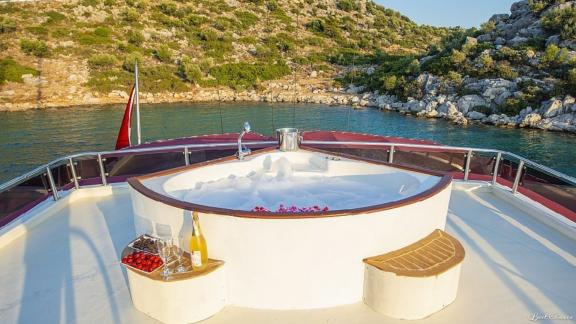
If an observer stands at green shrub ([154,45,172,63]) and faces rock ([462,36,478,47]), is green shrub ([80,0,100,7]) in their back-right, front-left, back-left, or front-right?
back-left

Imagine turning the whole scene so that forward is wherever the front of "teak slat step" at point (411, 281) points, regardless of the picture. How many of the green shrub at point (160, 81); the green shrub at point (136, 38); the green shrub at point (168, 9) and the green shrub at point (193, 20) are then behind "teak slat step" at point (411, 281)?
4

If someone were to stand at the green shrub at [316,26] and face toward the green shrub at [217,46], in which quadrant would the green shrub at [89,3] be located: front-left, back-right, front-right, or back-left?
front-right

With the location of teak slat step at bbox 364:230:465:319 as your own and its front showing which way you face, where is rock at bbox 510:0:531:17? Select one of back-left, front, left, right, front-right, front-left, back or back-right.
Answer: back-left

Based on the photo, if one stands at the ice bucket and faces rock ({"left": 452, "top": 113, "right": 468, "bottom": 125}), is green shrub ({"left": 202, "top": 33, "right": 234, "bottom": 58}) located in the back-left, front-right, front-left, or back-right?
front-left

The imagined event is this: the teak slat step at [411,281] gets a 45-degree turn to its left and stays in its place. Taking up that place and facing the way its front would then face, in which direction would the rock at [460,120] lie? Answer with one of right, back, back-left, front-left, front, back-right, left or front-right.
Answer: left

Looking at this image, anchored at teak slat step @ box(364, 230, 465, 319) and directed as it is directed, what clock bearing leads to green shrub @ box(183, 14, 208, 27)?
The green shrub is roughly at 6 o'clock from the teak slat step.

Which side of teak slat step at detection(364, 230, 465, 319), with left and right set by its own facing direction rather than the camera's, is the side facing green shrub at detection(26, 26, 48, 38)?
back

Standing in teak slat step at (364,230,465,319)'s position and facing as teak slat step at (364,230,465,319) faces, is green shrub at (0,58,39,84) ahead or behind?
behind

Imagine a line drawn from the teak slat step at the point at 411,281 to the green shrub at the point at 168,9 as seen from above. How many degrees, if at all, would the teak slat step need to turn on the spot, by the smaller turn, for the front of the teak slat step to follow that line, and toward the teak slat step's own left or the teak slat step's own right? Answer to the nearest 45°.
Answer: approximately 180°

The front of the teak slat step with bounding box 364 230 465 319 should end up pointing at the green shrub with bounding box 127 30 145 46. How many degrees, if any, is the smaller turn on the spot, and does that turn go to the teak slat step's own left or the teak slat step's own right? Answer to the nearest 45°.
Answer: approximately 180°

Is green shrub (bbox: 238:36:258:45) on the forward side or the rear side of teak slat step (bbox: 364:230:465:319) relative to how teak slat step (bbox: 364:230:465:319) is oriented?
on the rear side

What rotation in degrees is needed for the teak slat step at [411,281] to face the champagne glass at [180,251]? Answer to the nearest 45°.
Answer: approximately 135° to its right

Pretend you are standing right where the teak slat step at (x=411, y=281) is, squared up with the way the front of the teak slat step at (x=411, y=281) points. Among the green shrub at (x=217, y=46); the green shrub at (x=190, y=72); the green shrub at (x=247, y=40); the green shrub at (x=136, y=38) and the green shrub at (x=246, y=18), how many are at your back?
5

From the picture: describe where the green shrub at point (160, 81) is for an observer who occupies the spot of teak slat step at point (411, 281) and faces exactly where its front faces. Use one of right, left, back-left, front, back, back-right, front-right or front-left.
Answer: back

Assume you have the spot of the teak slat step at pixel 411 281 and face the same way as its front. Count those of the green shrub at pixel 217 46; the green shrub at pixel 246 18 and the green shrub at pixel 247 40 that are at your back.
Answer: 3

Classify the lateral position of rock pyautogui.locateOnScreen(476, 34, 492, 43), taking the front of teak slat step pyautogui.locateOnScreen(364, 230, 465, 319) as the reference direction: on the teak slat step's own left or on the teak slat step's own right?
on the teak slat step's own left

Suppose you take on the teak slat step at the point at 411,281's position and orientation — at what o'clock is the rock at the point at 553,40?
The rock is roughly at 8 o'clock from the teak slat step.

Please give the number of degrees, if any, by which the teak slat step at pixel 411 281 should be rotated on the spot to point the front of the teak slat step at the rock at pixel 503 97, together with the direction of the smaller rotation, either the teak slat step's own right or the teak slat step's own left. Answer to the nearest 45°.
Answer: approximately 135° to the teak slat step's own left
